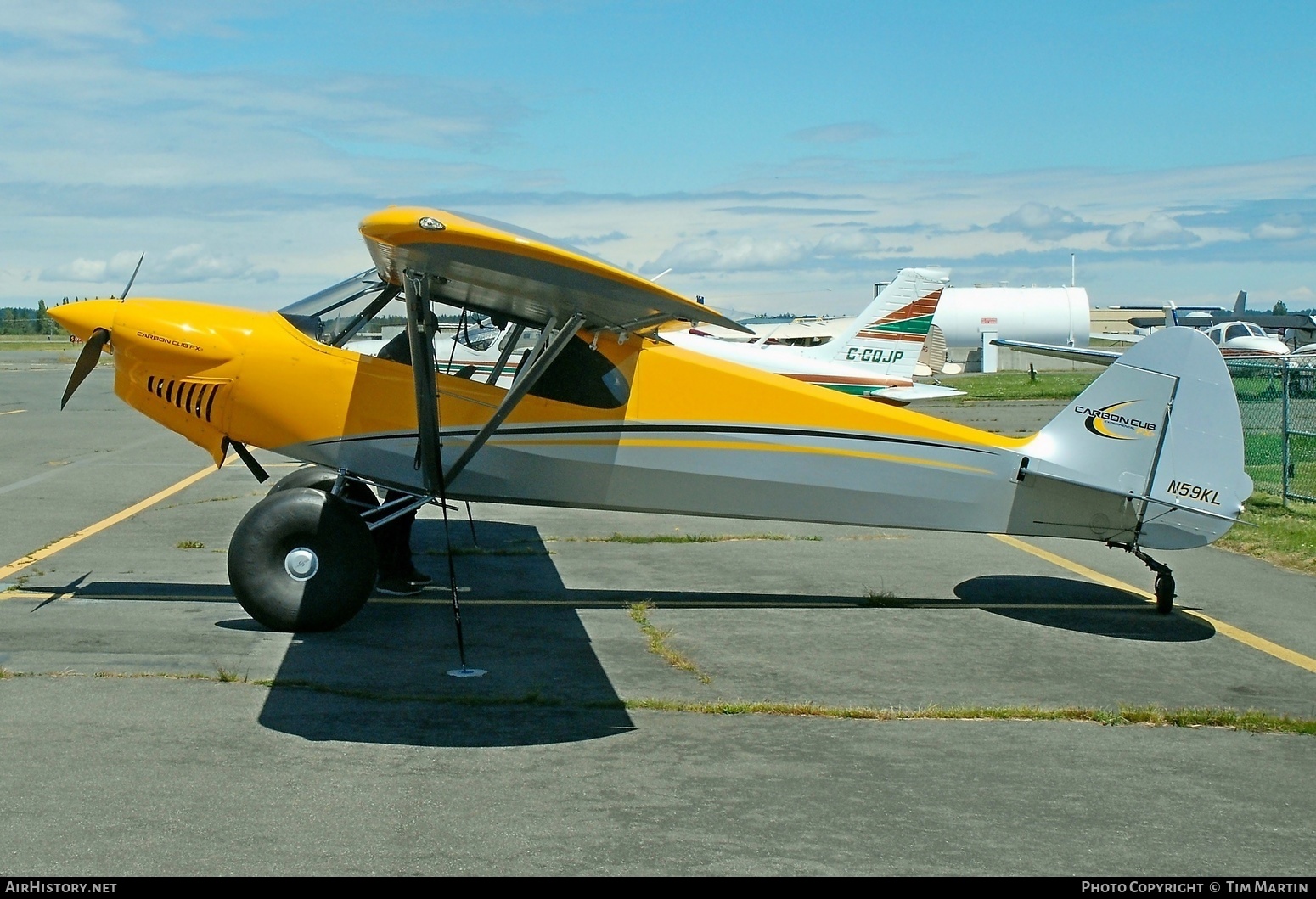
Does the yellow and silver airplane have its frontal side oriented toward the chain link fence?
no

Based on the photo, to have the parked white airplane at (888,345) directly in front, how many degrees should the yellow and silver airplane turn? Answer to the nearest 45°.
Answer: approximately 90° to its right

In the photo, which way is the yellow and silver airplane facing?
to the viewer's left

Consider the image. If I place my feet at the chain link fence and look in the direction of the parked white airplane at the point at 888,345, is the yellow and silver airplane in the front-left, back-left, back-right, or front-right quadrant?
back-left

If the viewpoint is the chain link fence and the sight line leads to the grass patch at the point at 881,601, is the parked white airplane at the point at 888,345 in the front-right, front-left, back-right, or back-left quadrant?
back-right

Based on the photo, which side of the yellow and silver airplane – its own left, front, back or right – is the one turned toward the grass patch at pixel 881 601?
back
